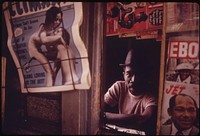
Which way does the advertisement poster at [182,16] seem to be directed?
toward the camera

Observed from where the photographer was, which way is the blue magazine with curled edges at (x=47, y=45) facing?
facing the viewer

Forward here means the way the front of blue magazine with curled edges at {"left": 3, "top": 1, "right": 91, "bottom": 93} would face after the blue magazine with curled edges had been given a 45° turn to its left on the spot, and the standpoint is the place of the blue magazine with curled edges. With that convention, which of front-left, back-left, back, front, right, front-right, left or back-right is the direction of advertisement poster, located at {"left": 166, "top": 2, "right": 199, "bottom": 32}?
front

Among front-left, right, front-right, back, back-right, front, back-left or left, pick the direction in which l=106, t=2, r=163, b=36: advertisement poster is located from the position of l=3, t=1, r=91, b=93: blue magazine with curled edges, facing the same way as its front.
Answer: front-left
